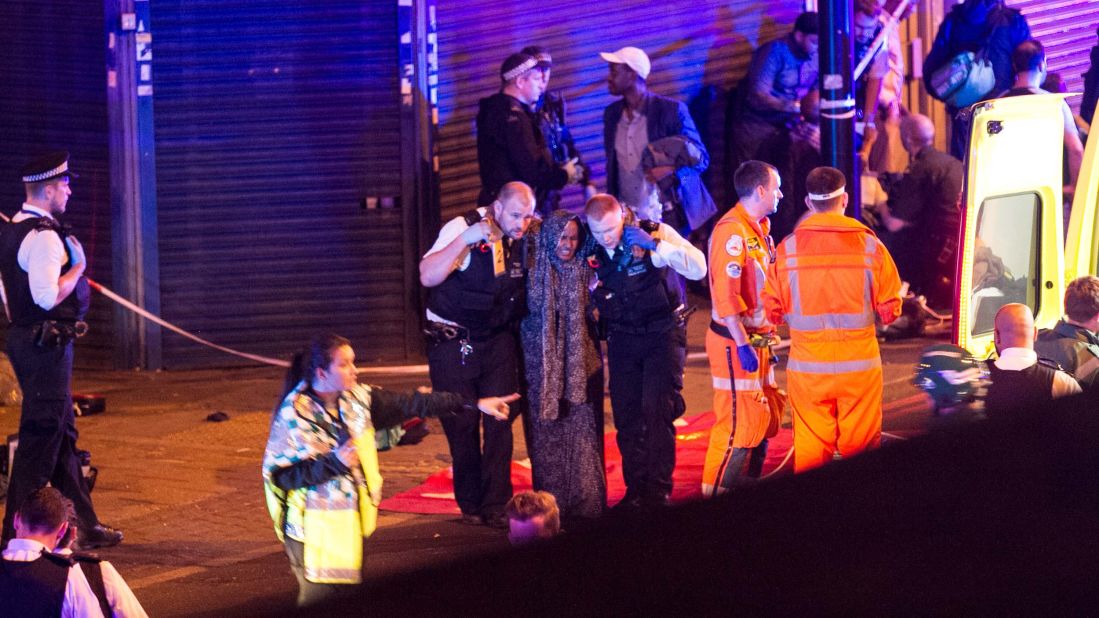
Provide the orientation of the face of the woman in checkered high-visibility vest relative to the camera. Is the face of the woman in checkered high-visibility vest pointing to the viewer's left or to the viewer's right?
to the viewer's right

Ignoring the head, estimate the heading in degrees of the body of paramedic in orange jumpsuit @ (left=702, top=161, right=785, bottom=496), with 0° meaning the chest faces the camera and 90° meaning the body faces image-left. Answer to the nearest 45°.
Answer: approximately 270°

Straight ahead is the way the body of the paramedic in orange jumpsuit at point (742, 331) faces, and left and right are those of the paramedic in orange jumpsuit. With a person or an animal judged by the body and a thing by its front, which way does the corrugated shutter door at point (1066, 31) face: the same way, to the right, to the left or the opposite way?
to the right

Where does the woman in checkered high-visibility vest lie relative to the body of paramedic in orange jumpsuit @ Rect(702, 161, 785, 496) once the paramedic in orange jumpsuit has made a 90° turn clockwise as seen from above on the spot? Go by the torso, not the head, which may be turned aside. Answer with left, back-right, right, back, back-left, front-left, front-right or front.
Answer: front-right

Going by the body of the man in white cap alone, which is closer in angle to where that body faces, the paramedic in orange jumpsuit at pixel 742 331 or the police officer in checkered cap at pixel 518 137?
the police officer in checkered cap

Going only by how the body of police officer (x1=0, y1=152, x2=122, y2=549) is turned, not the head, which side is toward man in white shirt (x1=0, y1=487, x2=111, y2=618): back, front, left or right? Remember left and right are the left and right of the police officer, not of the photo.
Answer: right

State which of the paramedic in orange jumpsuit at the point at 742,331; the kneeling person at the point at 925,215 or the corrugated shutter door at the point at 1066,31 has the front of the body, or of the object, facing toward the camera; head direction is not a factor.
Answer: the corrugated shutter door

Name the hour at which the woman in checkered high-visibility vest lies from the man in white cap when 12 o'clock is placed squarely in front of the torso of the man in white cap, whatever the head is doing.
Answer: The woman in checkered high-visibility vest is roughly at 11 o'clock from the man in white cap.

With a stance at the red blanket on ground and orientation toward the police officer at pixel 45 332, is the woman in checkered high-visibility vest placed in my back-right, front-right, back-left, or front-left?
front-left

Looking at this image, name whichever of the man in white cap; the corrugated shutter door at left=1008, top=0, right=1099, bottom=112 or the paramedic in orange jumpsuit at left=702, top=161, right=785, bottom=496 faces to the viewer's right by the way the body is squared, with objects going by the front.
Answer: the paramedic in orange jumpsuit

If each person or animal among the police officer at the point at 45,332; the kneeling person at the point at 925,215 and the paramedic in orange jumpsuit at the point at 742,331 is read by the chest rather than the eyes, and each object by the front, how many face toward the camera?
0

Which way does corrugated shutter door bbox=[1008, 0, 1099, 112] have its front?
toward the camera

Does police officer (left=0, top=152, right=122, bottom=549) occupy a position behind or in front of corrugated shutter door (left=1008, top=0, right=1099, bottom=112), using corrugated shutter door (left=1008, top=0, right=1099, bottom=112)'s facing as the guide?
in front

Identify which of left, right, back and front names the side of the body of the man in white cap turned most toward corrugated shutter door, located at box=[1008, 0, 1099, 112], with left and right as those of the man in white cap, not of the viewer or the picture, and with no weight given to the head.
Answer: back

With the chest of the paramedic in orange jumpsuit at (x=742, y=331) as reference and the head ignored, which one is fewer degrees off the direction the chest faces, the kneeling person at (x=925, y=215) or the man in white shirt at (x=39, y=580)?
the kneeling person

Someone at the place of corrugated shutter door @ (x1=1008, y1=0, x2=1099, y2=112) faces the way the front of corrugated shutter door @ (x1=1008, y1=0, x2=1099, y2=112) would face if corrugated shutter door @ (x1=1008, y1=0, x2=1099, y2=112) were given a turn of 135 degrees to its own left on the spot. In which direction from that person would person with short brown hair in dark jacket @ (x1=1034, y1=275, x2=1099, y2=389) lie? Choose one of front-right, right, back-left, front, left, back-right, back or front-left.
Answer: back-right

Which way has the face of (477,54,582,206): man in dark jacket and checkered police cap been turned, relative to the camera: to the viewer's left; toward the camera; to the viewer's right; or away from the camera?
to the viewer's right

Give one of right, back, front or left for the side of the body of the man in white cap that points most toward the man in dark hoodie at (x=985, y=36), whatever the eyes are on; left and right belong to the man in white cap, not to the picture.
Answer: back
